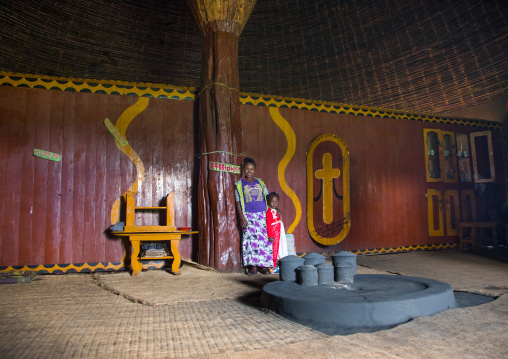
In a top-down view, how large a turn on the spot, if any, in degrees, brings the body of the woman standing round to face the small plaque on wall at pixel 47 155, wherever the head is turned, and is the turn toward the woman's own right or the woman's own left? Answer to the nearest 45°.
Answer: approximately 90° to the woman's own right

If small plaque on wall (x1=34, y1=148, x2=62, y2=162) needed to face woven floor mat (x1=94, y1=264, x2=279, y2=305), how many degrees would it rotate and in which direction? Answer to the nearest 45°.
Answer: approximately 45° to its left

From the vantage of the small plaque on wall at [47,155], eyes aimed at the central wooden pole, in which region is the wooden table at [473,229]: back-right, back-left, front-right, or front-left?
front-left

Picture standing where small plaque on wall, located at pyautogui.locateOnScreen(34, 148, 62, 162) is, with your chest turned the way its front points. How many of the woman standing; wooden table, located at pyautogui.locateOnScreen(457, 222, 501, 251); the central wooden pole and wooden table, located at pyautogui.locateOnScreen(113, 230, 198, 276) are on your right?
0

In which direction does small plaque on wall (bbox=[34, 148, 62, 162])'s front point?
toward the camera

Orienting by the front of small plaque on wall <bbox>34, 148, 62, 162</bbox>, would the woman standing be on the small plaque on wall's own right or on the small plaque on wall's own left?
on the small plaque on wall's own left

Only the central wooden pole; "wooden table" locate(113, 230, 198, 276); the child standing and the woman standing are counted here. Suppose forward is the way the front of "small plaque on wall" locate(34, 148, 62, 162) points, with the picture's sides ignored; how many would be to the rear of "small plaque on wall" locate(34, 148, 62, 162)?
0

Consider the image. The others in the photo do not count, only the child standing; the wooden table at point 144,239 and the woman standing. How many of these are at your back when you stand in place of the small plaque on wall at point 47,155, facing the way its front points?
0

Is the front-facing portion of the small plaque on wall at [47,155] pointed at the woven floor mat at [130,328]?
yes

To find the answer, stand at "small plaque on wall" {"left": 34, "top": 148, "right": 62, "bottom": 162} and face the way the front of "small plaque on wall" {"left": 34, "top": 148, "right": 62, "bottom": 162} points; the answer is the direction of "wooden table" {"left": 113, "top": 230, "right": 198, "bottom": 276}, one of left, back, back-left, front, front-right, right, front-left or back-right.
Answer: front-left

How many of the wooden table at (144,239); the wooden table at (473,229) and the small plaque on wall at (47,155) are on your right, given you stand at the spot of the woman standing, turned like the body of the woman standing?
2

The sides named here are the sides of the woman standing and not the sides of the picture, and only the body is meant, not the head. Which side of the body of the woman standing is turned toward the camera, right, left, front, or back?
front

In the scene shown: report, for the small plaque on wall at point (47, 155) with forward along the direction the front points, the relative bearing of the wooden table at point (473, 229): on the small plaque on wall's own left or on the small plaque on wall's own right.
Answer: on the small plaque on wall's own left

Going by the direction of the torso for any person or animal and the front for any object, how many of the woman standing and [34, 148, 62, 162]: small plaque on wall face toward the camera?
2
